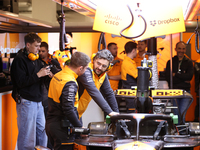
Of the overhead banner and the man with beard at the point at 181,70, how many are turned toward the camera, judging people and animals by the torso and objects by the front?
2

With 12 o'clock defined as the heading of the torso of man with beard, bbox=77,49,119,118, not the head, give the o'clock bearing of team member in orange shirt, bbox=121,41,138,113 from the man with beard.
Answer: The team member in orange shirt is roughly at 8 o'clock from the man with beard.

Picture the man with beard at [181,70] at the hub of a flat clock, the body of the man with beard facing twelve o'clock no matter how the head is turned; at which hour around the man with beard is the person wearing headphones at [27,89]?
The person wearing headphones is roughly at 1 o'clock from the man with beard.

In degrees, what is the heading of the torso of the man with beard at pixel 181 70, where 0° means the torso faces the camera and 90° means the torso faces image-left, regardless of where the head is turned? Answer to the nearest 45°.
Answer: approximately 0°
